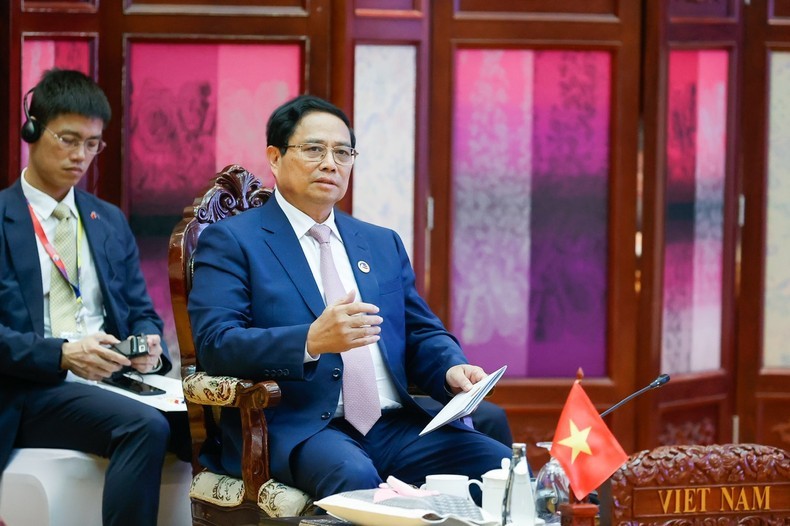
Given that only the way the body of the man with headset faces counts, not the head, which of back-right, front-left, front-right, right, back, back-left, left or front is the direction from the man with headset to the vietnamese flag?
front

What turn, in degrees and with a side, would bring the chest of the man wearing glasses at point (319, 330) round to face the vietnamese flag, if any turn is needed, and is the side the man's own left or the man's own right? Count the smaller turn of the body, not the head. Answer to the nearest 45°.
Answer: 0° — they already face it

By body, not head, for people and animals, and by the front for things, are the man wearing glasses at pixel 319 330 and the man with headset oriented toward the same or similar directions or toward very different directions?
same or similar directions

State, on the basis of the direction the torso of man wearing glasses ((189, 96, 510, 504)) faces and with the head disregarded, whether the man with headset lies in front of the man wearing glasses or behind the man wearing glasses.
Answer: behind

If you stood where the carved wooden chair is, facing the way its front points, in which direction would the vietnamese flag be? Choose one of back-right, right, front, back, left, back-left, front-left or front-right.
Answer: front

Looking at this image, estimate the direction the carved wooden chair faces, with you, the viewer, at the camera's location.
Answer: facing the viewer and to the right of the viewer

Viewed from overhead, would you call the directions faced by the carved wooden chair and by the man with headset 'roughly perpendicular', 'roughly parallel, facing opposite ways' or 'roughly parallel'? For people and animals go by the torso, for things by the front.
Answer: roughly parallel

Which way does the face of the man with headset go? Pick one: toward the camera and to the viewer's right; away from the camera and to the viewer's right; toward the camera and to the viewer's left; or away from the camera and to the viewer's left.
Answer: toward the camera and to the viewer's right

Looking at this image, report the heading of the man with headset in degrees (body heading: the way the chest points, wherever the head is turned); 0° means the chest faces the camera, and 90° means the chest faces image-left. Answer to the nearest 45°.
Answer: approximately 315°

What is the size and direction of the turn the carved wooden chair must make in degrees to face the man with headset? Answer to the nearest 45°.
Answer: approximately 180°
